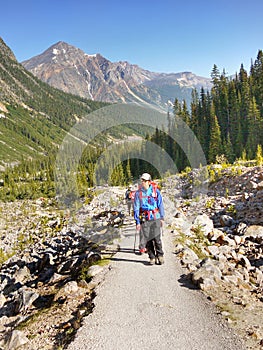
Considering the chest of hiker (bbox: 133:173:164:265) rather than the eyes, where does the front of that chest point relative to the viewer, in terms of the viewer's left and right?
facing the viewer
